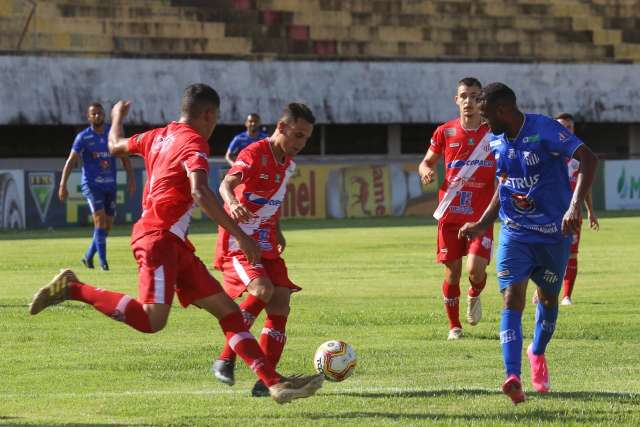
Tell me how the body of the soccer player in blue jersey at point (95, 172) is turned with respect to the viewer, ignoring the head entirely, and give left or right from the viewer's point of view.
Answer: facing the viewer

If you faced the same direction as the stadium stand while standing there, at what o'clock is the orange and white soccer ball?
The orange and white soccer ball is roughly at 12 o'clock from the stadium stand.

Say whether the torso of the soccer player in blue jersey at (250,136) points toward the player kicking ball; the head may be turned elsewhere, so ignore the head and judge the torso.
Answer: yes

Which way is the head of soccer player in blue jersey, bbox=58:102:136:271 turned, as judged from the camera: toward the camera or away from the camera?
toward the camera

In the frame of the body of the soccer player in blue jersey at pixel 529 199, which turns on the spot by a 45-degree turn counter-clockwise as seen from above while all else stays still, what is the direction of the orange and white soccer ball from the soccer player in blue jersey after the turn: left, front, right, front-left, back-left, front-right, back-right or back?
right

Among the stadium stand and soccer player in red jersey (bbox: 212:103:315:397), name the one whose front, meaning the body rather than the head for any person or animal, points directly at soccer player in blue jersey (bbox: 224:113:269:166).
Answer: the stadium stand

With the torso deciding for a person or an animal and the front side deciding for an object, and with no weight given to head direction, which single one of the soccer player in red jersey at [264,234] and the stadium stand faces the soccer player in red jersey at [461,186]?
the stadium stand

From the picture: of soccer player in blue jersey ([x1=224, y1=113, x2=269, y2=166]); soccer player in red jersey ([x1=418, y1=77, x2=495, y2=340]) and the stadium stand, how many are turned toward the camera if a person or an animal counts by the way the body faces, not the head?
3

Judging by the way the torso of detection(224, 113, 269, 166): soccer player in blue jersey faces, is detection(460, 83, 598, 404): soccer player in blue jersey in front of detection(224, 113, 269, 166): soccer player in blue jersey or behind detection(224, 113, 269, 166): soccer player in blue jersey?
in front

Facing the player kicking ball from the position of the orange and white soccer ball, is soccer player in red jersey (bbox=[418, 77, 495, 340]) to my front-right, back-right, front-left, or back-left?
back-right

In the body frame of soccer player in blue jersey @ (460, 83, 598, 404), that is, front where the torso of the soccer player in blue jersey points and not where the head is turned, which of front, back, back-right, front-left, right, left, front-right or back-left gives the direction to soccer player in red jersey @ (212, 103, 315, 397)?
front-right

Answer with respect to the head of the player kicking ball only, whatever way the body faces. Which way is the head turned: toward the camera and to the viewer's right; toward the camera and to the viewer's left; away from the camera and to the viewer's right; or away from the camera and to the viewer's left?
away from the camera and to the viewer's right

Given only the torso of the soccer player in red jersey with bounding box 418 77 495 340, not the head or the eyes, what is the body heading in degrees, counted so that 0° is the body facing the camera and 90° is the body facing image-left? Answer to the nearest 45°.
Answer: approximately 0°

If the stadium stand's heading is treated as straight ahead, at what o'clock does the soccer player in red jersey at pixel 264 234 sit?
The soccer player in red jersey is roughly at 12 o'clock from the stadium stand.

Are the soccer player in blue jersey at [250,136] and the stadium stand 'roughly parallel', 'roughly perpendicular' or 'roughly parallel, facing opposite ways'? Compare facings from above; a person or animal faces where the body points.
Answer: roughly parallel

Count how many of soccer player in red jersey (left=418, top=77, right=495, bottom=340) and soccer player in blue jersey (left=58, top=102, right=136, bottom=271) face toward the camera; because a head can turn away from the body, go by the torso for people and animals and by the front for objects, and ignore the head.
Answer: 2
